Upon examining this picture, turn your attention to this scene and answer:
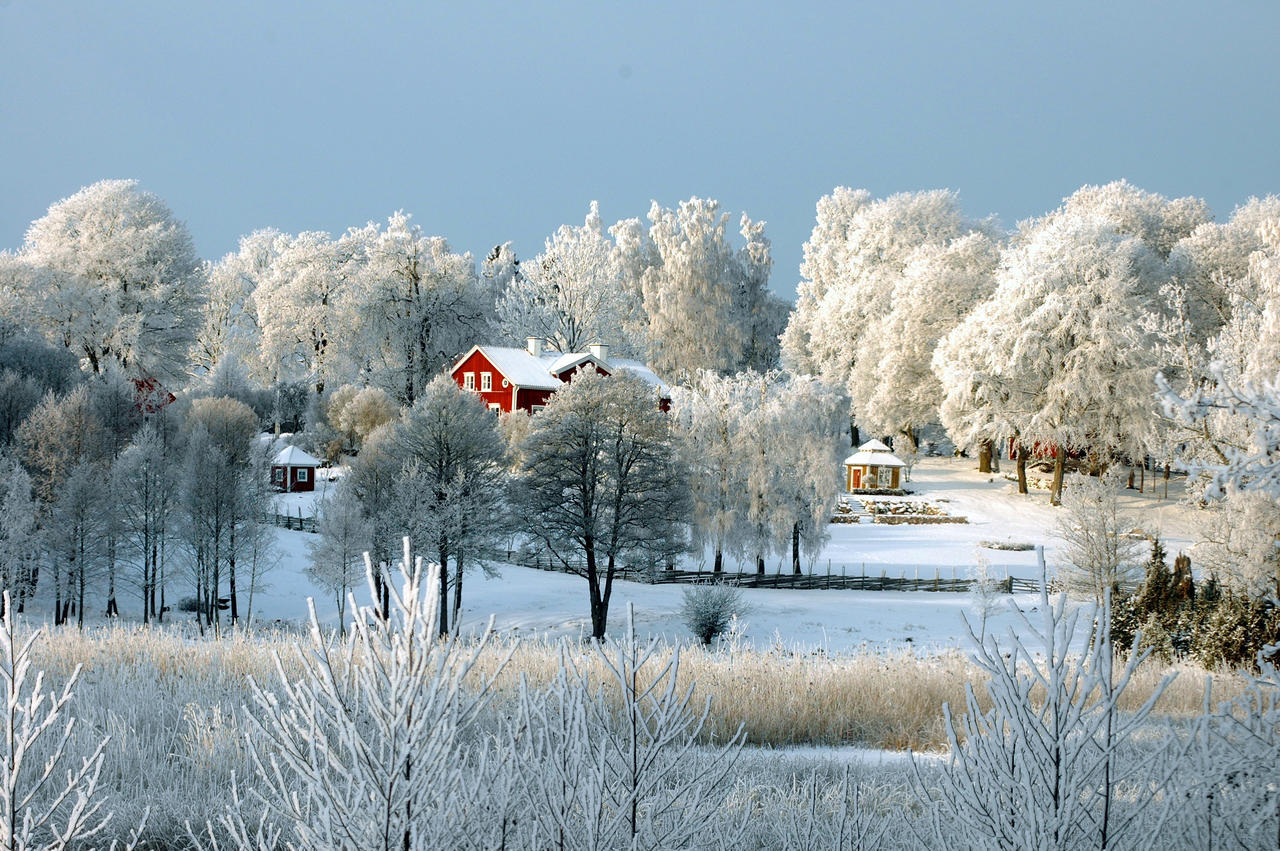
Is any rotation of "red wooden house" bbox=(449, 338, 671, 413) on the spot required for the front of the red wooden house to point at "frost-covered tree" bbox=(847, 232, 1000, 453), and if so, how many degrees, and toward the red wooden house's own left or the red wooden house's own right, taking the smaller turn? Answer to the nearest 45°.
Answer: approximately 45° to the red wooden house's own left

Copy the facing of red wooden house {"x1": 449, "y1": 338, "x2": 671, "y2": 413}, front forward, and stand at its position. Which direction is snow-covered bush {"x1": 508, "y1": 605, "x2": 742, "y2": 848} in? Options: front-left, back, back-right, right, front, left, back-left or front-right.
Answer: front-right

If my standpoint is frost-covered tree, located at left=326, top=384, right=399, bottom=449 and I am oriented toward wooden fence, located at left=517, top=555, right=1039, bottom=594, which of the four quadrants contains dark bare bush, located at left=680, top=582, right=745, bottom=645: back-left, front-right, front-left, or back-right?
front-right

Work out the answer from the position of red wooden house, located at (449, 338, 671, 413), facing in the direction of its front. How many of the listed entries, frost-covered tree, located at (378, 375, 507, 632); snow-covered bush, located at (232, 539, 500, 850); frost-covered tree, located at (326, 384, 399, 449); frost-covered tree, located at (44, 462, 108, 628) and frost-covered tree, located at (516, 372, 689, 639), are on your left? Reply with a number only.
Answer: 0

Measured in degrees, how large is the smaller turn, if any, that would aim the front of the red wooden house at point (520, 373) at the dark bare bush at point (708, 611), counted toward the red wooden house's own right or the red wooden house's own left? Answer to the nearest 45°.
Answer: approximately 45° to the red wooden house's own right

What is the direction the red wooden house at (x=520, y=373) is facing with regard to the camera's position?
facing the viewer and to the right of the viewer

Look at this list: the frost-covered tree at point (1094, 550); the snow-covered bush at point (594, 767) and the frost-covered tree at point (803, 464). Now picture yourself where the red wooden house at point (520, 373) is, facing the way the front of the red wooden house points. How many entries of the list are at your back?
0

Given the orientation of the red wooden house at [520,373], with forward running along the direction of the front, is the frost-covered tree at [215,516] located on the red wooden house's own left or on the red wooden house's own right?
on the red wooden house's own right

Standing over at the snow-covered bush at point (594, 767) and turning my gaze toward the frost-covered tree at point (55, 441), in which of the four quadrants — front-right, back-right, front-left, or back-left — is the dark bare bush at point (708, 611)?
front-right

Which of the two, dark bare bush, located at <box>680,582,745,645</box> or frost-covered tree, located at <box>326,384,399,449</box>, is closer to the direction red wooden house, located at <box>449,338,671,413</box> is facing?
the dark bare bush

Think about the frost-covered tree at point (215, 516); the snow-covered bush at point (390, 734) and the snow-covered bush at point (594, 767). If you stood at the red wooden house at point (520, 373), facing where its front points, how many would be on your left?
0

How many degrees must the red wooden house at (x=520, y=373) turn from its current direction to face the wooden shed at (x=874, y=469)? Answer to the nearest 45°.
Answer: approximately 45° to its left

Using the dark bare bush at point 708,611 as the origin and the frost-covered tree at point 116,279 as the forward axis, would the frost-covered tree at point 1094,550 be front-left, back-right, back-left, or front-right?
back-right

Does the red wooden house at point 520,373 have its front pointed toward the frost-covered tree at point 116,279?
no

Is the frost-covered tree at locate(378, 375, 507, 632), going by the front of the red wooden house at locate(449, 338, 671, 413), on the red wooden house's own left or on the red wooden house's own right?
on the red wooden house's own right

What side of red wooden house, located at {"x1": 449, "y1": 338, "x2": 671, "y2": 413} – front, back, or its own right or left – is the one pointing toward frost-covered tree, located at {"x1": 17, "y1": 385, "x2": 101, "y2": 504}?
right

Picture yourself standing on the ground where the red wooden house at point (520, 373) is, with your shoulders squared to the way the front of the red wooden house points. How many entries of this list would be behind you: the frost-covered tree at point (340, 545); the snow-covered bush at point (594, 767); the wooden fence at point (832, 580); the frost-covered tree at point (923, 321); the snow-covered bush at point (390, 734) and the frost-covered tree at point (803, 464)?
0

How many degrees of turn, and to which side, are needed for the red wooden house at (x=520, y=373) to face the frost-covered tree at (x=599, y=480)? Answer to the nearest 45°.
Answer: approximately 45° to its right

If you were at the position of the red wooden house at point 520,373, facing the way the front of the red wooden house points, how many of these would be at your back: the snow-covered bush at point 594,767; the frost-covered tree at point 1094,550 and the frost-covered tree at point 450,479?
0

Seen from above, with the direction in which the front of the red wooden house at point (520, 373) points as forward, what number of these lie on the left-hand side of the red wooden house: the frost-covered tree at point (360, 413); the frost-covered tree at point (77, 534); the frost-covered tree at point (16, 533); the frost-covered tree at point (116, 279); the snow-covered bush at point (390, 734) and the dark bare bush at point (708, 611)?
0

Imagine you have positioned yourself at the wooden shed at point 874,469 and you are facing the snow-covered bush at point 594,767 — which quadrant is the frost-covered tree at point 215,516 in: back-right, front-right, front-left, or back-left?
front-right
